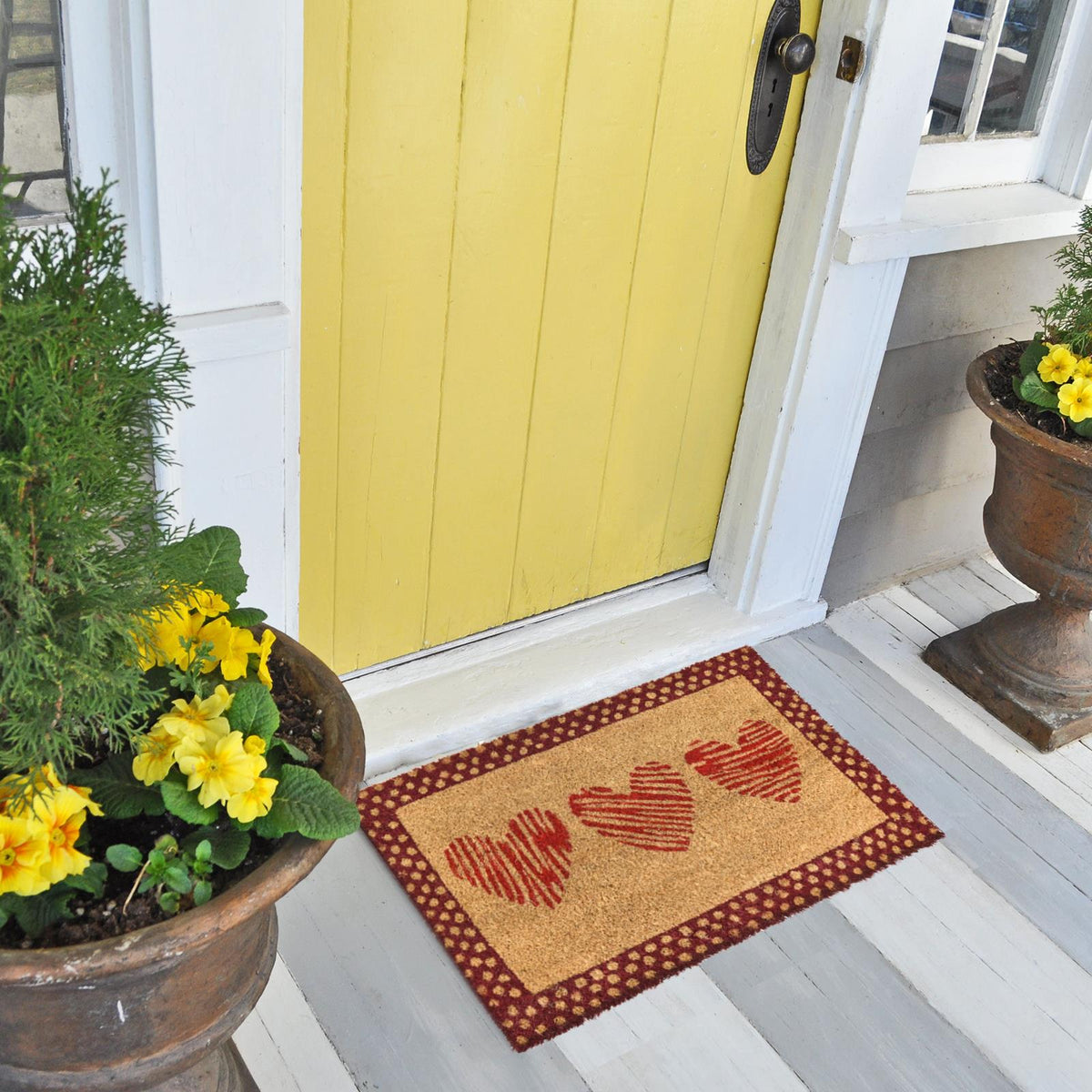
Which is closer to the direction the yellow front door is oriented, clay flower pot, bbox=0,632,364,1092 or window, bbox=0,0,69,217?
the clay flower pot

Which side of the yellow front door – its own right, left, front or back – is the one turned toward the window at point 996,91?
left

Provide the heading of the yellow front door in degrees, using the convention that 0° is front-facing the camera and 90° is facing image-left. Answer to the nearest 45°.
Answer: approximately 315°

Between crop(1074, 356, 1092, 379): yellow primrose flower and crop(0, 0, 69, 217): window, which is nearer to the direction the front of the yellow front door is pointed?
the yellow primrose flower

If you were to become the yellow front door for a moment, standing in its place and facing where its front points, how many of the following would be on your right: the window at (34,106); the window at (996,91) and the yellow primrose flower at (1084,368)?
1

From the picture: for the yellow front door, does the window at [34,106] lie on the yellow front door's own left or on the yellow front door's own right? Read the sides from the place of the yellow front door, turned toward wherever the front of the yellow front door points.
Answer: on the yellow front door's own right

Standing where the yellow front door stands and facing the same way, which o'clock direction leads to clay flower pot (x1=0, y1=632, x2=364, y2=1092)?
The clay flower pot is roughly at 2 o'clock from the yellow front door.

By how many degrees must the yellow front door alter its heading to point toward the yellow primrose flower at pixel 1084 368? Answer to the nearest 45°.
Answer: approximately 45° to its left
